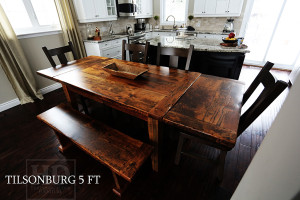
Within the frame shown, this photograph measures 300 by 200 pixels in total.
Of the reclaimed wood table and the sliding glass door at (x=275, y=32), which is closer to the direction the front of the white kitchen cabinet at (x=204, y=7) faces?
the reclaimed wood table

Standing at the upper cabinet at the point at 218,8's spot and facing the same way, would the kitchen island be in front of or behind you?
in front

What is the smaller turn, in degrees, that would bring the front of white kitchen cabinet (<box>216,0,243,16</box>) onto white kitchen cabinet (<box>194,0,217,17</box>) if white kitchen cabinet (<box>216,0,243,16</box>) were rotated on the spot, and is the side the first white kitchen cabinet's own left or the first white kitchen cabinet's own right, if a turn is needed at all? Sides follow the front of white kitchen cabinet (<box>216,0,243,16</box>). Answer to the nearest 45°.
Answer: approximately 90° to the first white kitchen cabinet's own right

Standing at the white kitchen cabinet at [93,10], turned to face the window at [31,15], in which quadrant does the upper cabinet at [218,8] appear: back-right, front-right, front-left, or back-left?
back-left

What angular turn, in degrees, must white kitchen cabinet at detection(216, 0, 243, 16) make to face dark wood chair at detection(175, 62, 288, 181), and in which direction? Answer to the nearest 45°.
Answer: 0° — it already faces it

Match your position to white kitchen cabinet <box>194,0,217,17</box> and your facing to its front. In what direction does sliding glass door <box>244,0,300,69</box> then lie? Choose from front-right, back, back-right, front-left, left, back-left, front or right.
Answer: left

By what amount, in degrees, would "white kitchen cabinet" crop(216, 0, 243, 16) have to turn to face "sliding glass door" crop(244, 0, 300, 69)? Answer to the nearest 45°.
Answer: approximately 90° to its left

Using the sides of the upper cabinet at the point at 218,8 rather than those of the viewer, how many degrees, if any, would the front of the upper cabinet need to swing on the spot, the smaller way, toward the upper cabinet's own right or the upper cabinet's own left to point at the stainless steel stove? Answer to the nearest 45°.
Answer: approximately 90° to the upper cabinet's own right

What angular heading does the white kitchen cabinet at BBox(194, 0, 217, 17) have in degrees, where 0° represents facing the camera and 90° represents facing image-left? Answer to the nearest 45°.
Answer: approximately 0°

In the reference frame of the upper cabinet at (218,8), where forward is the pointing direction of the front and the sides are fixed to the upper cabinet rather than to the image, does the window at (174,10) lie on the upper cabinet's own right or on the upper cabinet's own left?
on the upper cabinet's own right

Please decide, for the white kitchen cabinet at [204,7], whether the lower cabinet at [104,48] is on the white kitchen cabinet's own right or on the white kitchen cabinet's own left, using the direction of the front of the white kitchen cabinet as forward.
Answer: on the white kitchen cabinet's own right

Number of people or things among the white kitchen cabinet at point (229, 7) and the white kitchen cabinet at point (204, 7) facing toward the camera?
2
